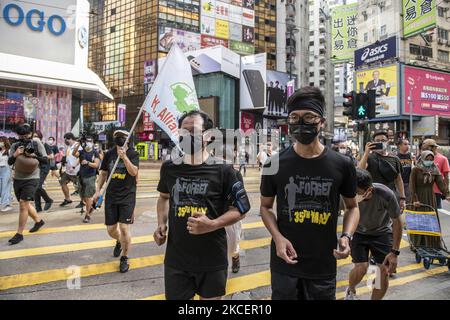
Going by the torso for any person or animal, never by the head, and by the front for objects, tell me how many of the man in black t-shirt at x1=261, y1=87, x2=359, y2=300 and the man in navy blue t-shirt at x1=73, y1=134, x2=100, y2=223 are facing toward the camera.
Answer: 2

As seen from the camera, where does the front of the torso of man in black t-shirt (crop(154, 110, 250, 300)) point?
toward the camera

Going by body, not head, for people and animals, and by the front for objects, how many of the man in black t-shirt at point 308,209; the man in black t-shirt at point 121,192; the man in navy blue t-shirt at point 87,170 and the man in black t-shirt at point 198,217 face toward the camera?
4

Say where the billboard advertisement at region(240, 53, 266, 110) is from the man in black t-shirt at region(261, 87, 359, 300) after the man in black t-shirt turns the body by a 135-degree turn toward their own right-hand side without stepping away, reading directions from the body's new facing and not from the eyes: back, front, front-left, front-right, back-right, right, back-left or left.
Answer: front-right

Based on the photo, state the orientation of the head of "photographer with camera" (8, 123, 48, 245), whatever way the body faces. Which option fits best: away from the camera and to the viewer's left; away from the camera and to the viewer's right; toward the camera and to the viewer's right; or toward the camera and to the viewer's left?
toward the camera and to the viewer's right

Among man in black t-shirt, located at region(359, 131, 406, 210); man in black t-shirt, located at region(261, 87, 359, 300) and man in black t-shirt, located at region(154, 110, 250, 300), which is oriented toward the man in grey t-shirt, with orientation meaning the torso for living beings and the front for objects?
man in black t-shirt, located at region(359, 131, 406, 210)

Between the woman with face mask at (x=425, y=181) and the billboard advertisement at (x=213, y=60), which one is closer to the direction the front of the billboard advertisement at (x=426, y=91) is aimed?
the woman with face mask

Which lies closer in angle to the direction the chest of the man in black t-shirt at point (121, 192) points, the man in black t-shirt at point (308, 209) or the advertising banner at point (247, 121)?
the man in black t-shirt

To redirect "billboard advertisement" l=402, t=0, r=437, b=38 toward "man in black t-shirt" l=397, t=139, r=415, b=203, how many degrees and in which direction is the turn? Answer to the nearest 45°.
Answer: approximately 45° to its left

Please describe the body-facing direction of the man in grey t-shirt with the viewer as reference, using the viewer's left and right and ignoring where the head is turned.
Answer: facing the viewer and to the left of the viewer

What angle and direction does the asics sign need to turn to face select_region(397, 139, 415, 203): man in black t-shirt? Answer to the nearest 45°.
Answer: approximately 45° to its left

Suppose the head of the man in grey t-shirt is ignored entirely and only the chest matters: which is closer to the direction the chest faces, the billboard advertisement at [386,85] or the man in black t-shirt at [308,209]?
the man in black t-shirt

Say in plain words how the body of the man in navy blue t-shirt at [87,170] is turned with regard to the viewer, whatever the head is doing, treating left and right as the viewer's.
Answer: facing the viewer

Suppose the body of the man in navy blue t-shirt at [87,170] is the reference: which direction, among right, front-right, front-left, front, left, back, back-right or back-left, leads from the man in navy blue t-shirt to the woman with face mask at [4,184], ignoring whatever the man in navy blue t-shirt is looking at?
back-right

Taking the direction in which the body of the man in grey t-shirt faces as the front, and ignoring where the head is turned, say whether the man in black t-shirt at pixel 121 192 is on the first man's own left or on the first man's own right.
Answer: on the first man's own right

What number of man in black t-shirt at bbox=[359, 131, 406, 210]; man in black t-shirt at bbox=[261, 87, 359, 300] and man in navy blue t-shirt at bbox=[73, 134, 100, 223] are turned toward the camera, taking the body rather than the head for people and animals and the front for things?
3
